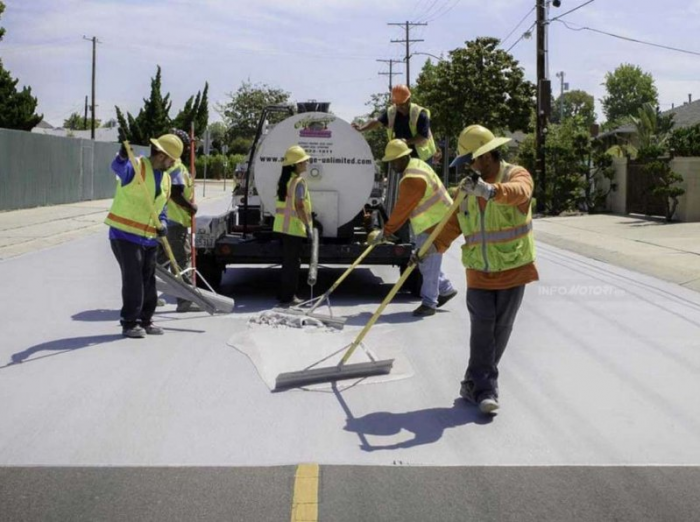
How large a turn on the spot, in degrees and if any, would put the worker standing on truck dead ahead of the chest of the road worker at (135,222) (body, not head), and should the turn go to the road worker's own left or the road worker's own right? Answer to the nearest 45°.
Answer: approximately 90° to the road worker's own left

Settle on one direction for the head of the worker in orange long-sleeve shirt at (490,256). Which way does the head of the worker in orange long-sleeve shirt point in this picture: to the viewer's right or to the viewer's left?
to the viewer's left

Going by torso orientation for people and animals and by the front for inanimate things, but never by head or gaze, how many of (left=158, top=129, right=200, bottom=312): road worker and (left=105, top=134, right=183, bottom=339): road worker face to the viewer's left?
0

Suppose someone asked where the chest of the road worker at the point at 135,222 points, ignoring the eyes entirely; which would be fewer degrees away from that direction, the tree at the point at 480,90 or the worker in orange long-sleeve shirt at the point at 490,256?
the worker in orange long-sleeve shirt

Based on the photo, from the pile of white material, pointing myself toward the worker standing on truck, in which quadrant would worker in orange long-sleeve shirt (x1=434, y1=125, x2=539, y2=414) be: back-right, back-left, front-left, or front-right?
back-right

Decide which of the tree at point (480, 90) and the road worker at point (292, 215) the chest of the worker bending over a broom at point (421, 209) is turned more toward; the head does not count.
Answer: the road worker

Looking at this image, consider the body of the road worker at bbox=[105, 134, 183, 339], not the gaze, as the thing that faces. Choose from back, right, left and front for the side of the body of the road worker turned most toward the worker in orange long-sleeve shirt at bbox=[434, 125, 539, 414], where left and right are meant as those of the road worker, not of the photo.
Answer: front

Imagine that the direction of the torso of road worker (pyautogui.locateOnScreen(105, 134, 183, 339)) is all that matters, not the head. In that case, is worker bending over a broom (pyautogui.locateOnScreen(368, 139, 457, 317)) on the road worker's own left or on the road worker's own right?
on the road worker's own left

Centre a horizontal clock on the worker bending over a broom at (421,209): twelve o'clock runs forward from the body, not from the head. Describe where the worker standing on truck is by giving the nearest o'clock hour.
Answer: The worker standing on truck is roughly at 3 o'clock from the worker bending over a broom.

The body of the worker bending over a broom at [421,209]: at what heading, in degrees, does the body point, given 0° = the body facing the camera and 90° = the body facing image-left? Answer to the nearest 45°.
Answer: approximately 90°

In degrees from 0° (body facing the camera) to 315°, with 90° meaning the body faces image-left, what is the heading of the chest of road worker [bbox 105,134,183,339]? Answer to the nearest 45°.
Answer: approximately 315°

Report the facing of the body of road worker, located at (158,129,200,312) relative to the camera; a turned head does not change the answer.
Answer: to the viewer's right

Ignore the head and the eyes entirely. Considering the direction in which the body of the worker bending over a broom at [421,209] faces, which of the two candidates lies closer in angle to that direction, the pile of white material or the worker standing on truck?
the pile of white material

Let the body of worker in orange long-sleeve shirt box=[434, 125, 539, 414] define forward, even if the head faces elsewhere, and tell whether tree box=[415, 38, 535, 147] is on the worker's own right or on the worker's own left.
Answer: on the worker's own right

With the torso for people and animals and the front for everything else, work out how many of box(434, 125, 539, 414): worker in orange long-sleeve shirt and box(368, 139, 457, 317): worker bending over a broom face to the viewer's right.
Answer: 0
